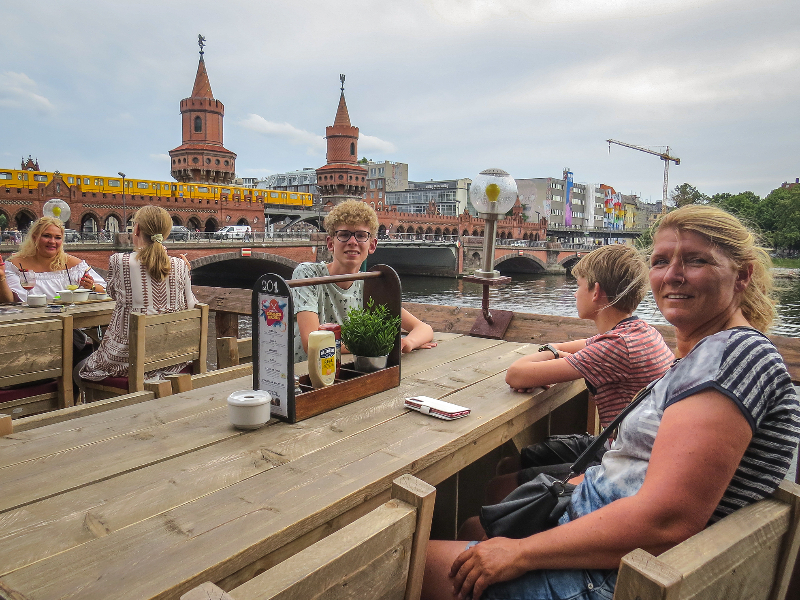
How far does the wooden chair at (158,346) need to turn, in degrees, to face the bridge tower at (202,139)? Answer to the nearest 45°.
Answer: approximately 45° to its right

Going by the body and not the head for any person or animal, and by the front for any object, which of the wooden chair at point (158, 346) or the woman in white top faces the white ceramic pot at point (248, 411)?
the woman in white top

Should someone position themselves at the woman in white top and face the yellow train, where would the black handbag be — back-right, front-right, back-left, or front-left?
back-right

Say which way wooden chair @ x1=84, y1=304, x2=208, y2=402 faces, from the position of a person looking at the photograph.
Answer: facing away from the viewer and to the left of the viewer

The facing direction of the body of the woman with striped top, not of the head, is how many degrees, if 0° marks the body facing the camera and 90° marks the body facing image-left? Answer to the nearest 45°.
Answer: approximately 90°

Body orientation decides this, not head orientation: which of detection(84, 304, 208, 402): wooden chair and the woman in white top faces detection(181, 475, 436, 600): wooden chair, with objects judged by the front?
the woman in white top

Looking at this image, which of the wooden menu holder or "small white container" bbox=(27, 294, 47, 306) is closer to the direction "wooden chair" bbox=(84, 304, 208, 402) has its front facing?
the small white container

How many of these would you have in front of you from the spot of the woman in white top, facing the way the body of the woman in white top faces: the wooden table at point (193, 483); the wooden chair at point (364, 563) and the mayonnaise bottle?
3

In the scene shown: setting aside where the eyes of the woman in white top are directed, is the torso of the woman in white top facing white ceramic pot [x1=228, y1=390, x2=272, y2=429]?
yes
